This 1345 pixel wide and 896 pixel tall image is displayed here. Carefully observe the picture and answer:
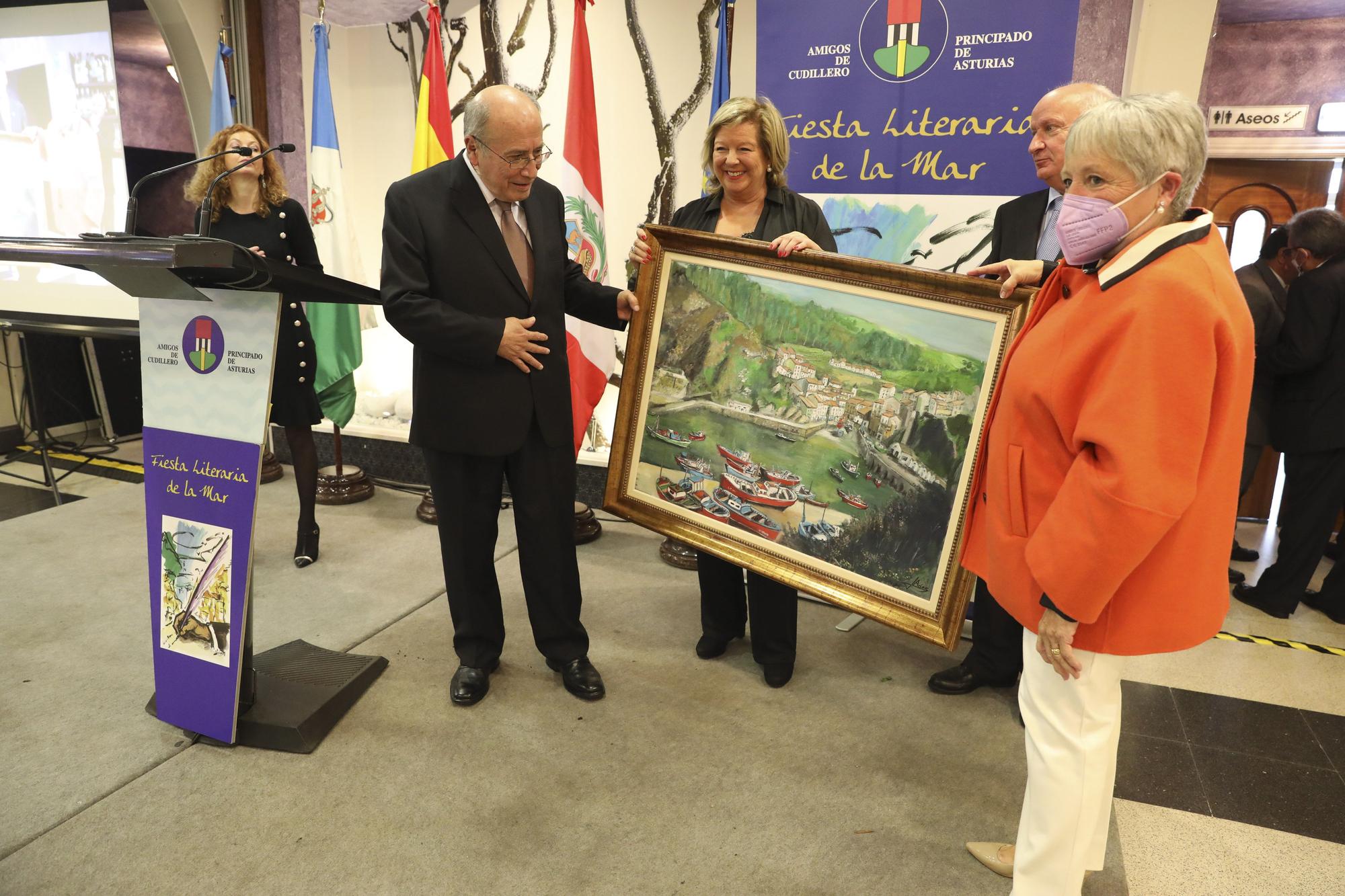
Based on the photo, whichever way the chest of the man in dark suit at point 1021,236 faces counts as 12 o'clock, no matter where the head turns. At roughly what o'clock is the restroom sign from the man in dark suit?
The restroom sign is roughly at 5 o'clock from the man in dark suit.

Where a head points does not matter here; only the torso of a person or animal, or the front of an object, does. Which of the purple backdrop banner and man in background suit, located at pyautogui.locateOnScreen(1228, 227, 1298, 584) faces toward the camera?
the purple backdrop banner

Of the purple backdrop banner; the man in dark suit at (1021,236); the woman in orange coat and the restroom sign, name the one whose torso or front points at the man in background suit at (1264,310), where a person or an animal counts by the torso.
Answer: the restroom sign

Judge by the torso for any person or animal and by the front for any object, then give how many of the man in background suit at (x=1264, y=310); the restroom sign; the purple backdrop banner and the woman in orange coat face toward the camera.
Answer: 2

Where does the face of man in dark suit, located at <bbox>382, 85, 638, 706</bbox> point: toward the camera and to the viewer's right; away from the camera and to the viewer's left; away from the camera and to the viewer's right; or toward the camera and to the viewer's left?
toward the camera and to the viewer's right

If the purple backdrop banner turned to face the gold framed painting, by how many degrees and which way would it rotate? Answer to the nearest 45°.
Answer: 0° — it already faces it

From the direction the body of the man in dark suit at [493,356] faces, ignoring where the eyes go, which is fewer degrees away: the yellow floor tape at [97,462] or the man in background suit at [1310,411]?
the man in background suit

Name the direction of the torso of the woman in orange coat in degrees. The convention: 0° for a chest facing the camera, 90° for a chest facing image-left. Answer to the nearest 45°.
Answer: approximately 90°

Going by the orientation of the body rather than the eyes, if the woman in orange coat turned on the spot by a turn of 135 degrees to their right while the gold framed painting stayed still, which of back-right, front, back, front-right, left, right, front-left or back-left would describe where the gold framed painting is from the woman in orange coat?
left

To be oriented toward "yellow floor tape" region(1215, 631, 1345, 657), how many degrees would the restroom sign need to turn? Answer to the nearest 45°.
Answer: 0° — it already faces it

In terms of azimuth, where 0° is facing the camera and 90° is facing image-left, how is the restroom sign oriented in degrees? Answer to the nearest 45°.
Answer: approximately 0°

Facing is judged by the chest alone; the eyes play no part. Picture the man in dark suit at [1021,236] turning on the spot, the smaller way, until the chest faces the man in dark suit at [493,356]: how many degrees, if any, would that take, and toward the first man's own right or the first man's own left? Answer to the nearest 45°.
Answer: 0° — they already face them

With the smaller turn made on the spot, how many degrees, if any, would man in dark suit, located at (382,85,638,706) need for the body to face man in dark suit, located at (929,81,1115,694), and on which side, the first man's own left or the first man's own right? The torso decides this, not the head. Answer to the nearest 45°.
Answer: approximately 45° to the first man's own left

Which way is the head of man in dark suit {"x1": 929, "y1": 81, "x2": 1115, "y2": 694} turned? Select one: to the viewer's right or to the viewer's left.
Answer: to the viewer's left

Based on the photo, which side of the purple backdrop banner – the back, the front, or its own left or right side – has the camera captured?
front
